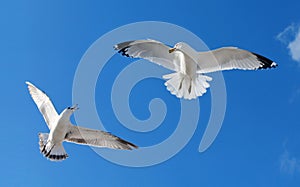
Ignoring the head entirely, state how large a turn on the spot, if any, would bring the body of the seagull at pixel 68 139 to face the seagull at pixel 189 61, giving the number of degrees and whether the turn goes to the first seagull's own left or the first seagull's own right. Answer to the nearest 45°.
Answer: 0° — it already faces it
